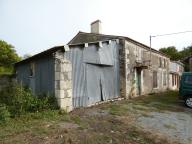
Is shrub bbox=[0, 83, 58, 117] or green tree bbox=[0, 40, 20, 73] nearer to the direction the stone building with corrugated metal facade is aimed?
the shrub

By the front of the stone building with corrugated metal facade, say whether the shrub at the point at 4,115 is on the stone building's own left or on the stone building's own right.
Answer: on the stone building's own right

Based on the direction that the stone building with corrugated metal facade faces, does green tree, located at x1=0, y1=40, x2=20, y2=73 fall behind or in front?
behind

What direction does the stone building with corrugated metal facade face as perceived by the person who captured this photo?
facing the viewer and to the right of the viewer

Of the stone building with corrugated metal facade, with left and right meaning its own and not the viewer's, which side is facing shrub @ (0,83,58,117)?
right
